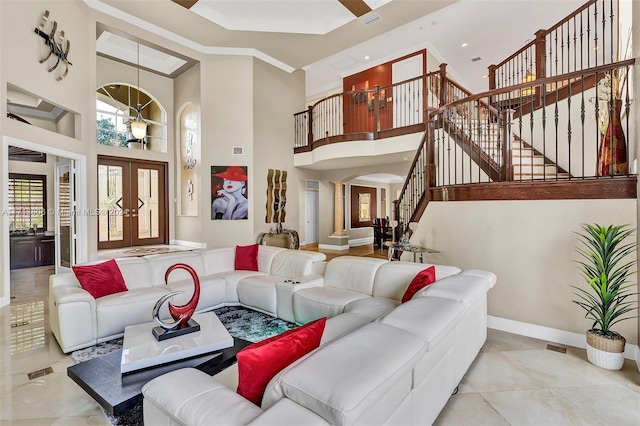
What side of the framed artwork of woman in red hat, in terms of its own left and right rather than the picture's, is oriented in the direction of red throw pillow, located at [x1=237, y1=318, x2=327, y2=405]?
front

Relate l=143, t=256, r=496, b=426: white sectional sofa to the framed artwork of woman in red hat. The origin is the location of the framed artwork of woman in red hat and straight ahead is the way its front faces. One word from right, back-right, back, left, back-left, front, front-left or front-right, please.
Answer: front

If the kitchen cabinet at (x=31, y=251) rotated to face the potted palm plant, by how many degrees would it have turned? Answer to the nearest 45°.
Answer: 0° — it already faces it

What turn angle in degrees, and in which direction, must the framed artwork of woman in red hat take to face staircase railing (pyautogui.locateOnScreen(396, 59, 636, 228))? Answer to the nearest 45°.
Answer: approximately 45° to its left

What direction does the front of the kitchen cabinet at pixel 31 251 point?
toward the camera

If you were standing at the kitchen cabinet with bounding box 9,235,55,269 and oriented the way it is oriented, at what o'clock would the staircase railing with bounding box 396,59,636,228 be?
The staircase railing is roughly at 11 o'clock from the kitchen cabinet.

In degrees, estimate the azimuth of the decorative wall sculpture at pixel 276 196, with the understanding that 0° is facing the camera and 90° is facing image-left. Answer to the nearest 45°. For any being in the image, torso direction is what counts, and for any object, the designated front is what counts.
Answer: approximately 315°

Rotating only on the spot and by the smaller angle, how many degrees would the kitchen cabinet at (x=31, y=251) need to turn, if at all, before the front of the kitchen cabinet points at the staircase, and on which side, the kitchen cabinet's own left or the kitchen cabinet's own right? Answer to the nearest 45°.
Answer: approximately 45° to the kitchen cabinet's own left

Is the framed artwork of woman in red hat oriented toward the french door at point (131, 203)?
no

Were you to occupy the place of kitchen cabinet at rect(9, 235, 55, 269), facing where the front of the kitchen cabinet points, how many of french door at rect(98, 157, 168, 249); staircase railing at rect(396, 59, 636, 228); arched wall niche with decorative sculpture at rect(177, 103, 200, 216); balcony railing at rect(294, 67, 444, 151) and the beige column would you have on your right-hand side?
0

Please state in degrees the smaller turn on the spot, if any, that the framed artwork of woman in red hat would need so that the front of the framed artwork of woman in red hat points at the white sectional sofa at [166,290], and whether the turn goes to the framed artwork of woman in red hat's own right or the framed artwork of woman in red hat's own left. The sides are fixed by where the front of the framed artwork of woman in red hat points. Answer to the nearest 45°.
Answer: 0° — it already faces it

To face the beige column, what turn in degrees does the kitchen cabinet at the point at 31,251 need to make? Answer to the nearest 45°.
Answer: approximately 90° to its left

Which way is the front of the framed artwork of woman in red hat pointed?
toward the camera

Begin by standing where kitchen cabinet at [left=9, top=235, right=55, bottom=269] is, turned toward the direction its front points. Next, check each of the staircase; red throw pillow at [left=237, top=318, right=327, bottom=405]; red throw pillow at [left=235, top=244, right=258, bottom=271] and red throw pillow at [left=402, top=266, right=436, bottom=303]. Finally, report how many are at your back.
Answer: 0
